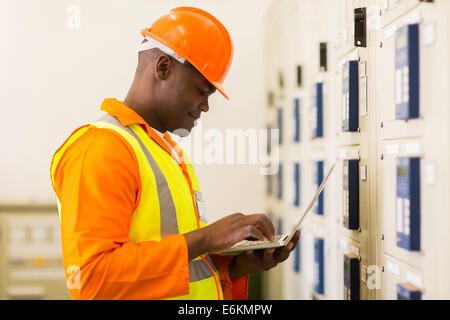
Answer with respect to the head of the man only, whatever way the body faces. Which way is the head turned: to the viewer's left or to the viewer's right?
to the viewer's right

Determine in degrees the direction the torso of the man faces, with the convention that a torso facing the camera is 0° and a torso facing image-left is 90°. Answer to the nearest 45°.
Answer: approximately 270°
